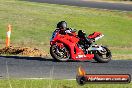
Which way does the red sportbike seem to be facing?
to the viewer's left
